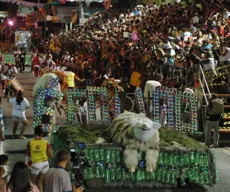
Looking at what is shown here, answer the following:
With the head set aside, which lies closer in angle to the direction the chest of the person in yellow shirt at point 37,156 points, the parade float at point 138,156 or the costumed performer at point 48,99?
the costumed performer

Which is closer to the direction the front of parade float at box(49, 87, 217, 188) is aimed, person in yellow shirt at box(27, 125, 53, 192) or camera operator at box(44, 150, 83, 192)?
the camera operator

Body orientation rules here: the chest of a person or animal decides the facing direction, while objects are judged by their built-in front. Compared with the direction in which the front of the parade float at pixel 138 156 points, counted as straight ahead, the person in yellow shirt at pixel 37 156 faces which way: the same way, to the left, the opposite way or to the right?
the opposite way

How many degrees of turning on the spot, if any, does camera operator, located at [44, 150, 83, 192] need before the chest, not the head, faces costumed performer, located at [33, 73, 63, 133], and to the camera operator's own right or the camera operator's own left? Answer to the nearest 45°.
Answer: approximately 45° to the camera operator's own left

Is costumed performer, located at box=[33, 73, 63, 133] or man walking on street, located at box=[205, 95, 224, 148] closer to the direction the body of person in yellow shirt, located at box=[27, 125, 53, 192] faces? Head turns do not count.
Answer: the costumed performer

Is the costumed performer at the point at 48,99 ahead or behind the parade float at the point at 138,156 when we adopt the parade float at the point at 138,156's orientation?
behind

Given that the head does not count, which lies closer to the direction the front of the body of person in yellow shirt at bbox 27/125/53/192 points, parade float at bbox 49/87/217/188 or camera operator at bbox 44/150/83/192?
the parade float

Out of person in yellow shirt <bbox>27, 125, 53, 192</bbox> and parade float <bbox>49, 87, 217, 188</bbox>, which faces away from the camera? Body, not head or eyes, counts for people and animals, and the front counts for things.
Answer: the person in yellow shirt

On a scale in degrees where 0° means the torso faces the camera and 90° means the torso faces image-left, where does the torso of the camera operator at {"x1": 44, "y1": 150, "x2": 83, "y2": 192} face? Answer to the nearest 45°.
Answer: approximately 225°

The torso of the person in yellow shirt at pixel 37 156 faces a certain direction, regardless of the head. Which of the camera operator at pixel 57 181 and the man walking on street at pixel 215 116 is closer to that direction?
the man walking on street

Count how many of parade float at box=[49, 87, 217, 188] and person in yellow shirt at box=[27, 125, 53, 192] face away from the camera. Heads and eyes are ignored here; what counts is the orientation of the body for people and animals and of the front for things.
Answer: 1

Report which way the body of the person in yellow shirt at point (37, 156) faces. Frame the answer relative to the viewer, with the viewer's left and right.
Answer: facing away from the viewer
